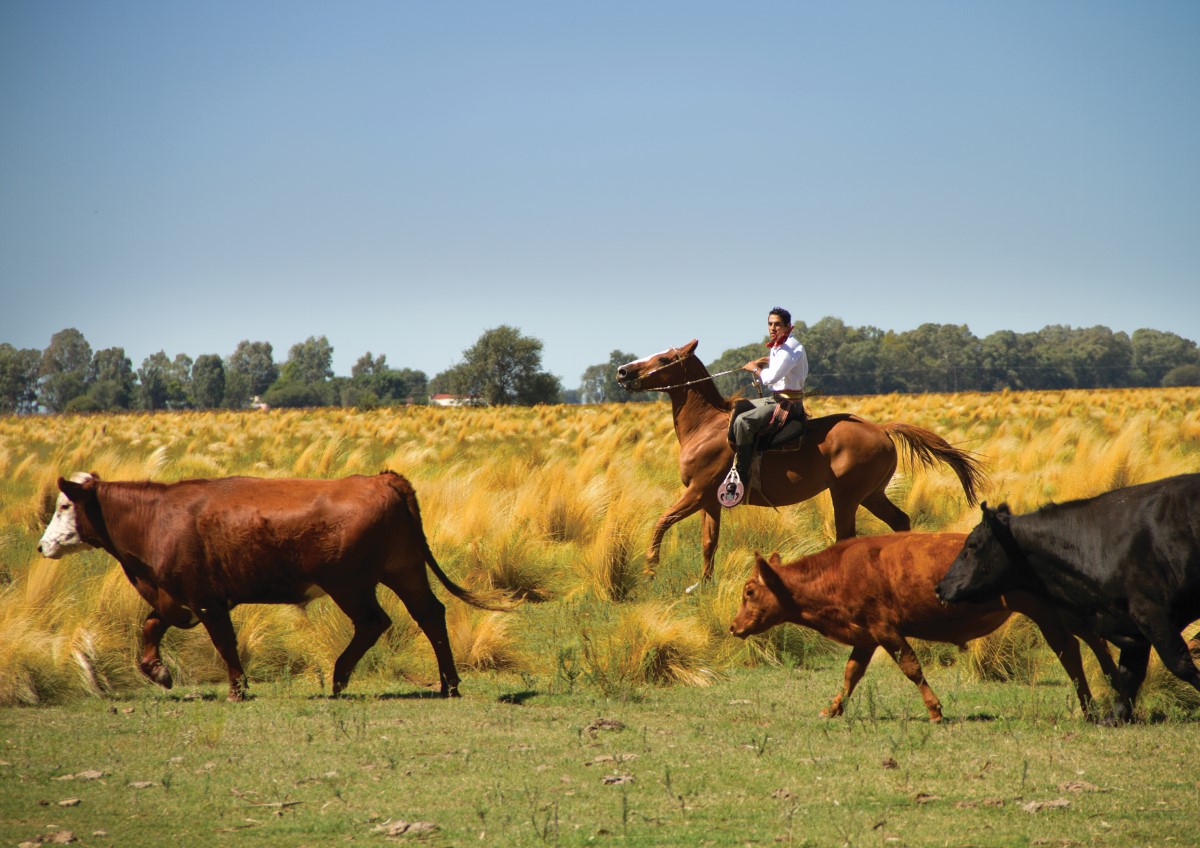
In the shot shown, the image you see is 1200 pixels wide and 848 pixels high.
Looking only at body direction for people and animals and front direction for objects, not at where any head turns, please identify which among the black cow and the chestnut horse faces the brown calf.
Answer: the black cow

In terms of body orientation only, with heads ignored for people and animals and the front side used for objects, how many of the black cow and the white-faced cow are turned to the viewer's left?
2

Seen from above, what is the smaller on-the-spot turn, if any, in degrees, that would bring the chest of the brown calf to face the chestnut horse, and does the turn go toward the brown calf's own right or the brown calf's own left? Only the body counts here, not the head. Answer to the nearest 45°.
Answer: approximately 90° to the brown calf's own right

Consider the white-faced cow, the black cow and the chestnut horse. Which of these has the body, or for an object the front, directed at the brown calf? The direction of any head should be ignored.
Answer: the black cow

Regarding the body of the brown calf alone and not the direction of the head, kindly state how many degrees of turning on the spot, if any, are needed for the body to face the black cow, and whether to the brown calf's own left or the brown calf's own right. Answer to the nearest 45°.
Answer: approximately 180°

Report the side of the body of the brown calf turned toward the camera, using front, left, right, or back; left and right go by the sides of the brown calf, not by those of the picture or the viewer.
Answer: left

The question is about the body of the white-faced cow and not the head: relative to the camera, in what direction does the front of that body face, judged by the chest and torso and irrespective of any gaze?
to the viewer's left

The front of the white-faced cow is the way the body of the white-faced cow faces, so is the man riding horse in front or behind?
behind

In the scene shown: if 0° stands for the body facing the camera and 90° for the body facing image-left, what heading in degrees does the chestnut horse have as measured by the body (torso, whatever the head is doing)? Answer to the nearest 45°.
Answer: approximately 90°

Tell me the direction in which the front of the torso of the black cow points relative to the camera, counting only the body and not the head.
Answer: to the viewer's left
